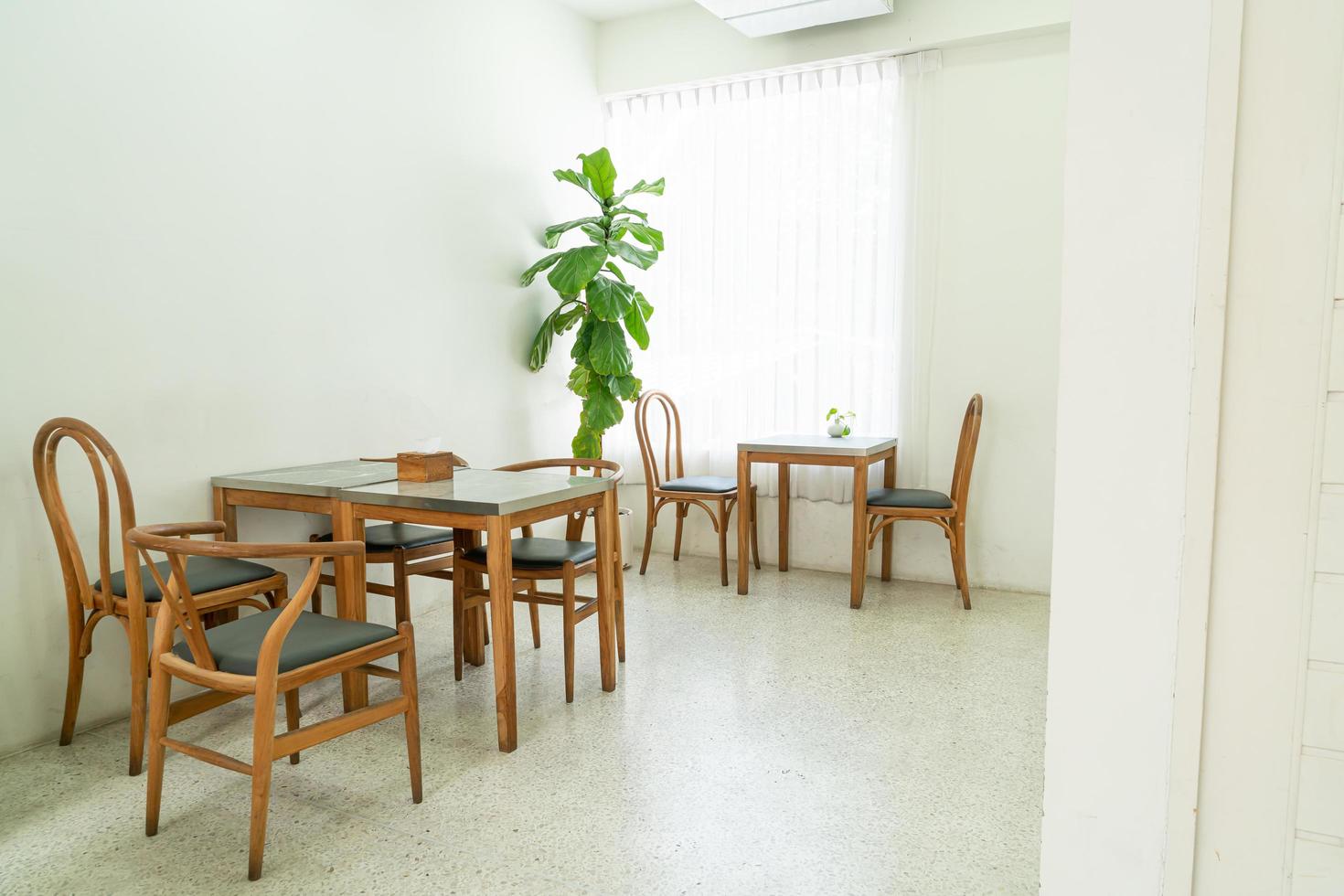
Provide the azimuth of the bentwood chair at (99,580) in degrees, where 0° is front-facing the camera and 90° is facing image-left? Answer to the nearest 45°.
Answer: approximately 225°

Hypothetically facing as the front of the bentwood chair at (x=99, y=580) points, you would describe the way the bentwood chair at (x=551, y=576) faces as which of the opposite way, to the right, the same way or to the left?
the opposite way

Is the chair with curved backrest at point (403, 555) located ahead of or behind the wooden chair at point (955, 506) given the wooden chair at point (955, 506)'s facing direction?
ahead

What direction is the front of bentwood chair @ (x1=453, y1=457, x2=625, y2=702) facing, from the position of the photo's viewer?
facing the viewer and to the left of the viewer

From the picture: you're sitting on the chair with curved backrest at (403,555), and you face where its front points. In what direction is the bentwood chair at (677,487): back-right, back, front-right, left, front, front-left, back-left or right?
back

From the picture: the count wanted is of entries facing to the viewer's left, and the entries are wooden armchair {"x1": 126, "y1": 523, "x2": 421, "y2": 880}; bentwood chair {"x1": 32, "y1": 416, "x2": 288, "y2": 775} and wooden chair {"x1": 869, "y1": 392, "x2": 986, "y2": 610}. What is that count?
1

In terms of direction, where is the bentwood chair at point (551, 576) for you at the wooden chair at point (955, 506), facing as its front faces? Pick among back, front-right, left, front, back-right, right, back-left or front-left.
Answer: front-left

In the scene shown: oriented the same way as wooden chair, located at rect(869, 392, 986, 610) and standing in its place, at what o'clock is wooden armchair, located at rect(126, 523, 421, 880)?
wooden armchair, located at rect(126, 523, 421, 880) is roughly at 10 o'clock from wooden chair, located at rect(869, 392, 986, 610).

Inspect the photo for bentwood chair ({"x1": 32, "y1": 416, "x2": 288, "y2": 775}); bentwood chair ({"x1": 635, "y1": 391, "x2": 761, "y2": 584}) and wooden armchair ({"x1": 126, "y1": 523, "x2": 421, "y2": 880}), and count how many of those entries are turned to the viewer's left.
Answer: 0

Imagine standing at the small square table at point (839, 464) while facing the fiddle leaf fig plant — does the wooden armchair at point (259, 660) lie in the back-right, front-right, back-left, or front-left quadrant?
front-left

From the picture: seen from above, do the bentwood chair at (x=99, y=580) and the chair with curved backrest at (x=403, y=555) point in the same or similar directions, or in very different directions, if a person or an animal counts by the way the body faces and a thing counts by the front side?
very different directions

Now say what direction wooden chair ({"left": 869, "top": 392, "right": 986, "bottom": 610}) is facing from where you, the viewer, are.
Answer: facing to the left of the viewer

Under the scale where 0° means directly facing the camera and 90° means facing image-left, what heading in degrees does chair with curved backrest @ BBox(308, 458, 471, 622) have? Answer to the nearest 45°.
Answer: approximately 45°
